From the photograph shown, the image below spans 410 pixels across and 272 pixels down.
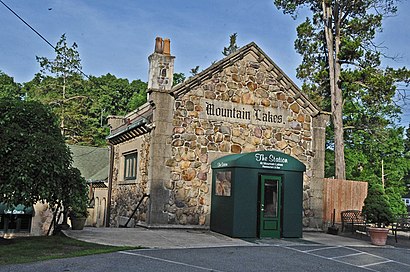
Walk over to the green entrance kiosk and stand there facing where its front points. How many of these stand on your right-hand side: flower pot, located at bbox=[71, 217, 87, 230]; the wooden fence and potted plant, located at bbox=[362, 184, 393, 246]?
1

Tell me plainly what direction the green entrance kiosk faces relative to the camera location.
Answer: facing the viewer

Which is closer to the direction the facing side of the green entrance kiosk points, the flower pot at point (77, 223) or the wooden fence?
the flower pot

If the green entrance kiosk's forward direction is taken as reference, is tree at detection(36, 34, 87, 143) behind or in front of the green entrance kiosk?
behind

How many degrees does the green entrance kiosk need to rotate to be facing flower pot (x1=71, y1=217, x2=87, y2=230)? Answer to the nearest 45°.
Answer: approximately 90° to its right

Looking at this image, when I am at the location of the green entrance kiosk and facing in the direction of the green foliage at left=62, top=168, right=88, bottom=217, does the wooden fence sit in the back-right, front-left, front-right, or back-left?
back-right

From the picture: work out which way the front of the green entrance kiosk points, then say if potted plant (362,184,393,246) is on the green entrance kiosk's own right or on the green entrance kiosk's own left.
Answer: on the green entrance kiosk's own left

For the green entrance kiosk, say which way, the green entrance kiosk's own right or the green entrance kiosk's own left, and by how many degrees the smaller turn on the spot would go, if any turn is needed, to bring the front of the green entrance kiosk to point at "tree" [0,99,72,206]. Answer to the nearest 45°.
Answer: approximately 45° to the green entrance kiosk's own right

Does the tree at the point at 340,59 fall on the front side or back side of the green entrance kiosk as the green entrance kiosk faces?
on the back side
